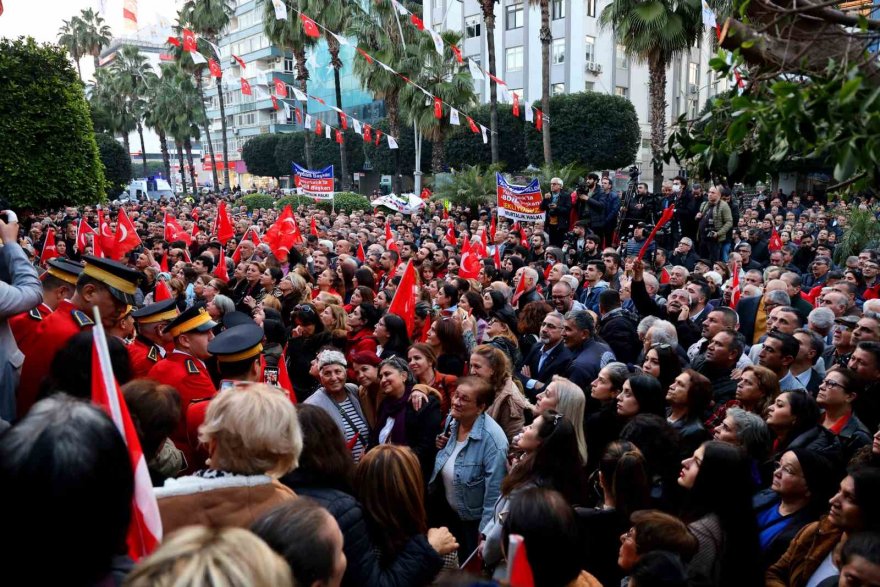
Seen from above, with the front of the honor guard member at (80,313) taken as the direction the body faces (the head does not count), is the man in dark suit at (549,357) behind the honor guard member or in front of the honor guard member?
in front

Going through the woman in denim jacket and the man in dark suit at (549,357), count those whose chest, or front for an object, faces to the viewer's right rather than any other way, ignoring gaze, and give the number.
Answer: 0

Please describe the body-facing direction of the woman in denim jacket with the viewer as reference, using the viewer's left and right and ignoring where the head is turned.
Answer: facing the viewer and to the left of the viewer

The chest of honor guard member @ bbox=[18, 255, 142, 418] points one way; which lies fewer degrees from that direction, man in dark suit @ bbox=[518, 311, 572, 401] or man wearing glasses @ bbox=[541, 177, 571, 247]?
the man in dark suit

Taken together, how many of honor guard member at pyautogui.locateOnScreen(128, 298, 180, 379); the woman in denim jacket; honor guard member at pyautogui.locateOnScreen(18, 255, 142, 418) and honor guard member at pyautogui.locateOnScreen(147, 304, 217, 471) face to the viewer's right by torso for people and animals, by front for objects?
3

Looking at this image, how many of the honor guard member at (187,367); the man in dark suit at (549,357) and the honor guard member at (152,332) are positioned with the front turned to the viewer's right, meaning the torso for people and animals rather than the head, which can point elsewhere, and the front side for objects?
2

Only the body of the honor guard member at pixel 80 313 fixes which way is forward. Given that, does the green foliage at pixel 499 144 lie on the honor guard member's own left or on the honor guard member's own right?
on the honor guard member's own left

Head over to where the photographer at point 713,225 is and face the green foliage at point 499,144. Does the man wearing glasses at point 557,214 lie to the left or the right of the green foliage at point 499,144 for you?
left

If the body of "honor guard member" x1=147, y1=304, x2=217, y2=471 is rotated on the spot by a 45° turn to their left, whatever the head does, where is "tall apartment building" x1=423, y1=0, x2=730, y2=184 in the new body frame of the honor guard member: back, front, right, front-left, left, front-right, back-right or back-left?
front

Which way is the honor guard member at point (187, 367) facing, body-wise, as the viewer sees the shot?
to the viewer's right

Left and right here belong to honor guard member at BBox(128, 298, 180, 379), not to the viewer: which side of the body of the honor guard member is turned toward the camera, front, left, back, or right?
right

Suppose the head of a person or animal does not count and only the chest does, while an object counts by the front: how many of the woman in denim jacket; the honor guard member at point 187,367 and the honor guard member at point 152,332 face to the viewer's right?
2

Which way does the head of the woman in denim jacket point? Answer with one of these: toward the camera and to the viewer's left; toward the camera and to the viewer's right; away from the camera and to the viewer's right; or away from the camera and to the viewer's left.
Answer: toward the camera and to the viewer's left

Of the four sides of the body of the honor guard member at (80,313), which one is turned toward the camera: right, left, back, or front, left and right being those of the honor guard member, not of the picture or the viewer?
right
